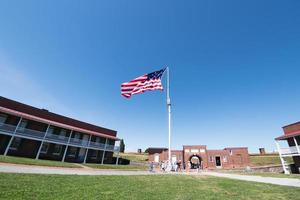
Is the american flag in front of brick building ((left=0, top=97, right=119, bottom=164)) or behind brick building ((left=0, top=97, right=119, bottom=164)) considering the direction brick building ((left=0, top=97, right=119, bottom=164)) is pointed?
in front

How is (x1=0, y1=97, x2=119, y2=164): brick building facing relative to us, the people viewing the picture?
facing the viewer and to the right of the viewer

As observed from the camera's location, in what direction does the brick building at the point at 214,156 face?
facing the viewer

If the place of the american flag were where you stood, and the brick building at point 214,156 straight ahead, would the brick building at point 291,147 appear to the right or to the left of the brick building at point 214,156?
right

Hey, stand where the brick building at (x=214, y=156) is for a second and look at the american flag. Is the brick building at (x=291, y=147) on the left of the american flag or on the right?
left

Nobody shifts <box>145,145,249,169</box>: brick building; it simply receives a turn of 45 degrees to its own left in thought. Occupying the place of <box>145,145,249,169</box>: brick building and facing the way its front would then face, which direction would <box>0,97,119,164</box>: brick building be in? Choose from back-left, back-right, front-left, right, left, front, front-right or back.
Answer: right
